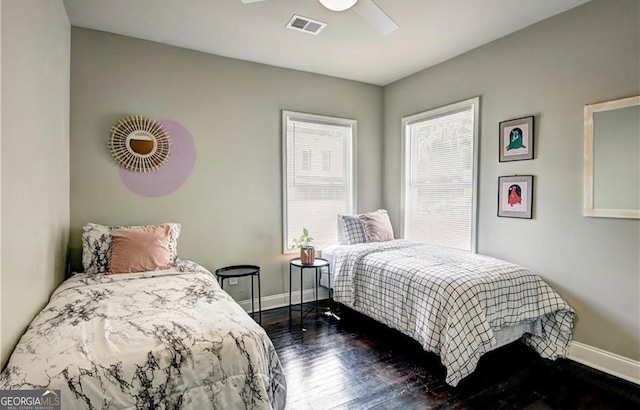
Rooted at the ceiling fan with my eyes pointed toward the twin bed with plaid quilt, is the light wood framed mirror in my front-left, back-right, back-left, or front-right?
front-right

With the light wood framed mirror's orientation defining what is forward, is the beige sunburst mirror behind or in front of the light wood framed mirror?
in front

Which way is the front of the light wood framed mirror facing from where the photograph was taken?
facing the viewer and to the left of the viewer

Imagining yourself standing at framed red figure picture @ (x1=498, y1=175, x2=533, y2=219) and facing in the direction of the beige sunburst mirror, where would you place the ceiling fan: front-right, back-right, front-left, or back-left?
front-left

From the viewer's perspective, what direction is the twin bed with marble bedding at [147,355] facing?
toward the camera

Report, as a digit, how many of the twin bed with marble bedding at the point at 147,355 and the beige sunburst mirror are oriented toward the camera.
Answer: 2

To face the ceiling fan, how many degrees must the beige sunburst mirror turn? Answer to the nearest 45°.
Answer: approximately 45° to its left

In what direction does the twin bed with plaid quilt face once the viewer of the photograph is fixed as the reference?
facing the viewer and to the right of the viewer

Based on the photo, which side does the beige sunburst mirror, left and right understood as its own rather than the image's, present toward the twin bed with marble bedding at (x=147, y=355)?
front

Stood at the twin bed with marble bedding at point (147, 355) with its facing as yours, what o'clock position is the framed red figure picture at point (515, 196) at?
The framed red figure picture is roughly at 9 o'clock from the twin bed with marble bedding.

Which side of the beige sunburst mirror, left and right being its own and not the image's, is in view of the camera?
front

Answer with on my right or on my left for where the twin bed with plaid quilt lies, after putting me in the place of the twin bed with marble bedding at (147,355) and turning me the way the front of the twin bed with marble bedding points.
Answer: on my left

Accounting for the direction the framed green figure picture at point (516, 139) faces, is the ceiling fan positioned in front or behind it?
in front
